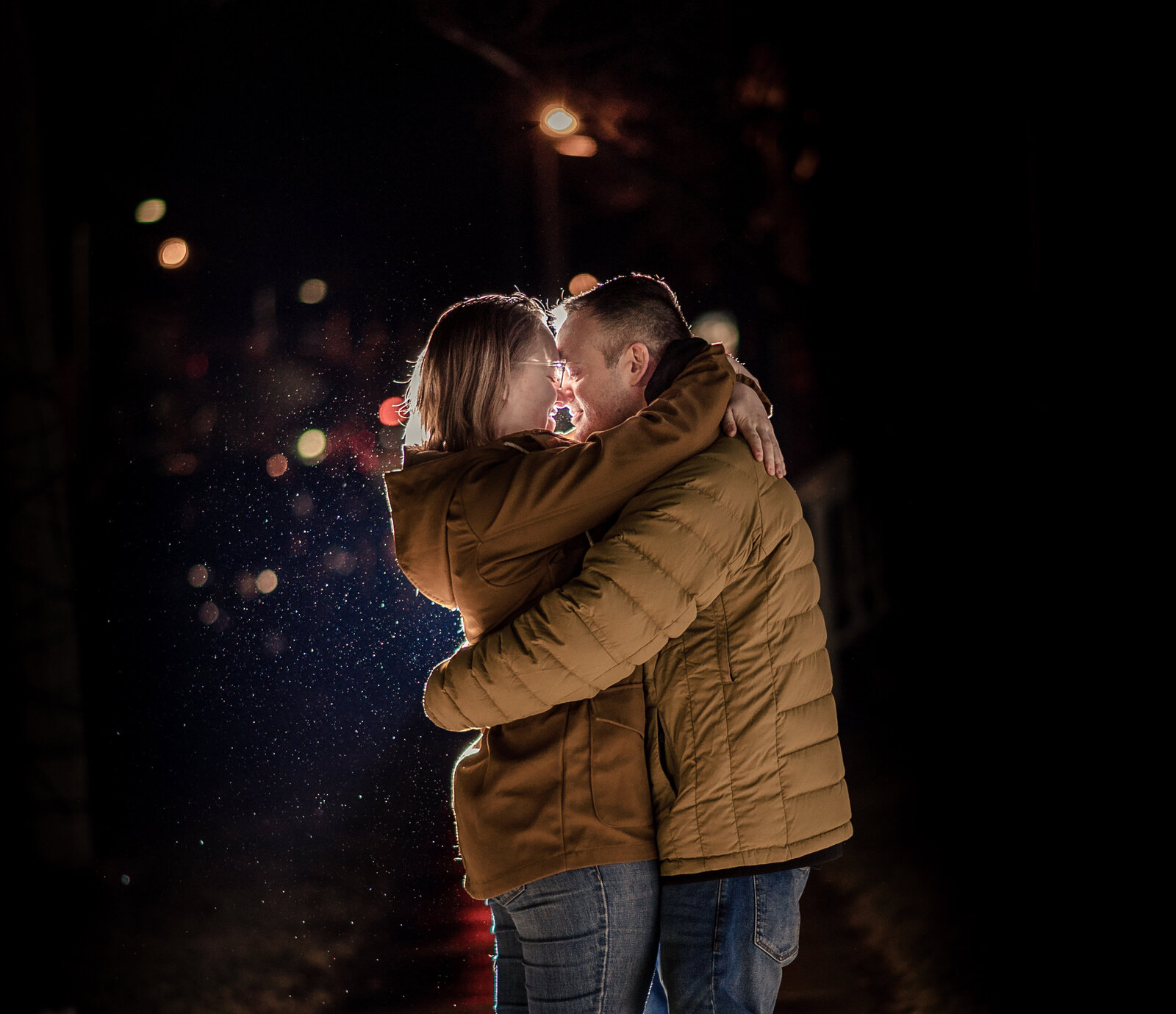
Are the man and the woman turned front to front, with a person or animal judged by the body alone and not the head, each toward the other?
yes

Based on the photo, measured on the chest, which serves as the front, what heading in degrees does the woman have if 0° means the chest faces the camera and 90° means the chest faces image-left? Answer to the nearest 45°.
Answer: approximately 270°

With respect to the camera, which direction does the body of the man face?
to the viewer's left

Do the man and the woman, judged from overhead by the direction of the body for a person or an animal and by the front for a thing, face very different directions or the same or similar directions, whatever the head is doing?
very different directions

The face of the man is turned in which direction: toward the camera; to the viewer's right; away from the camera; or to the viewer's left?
to the viewer's left
